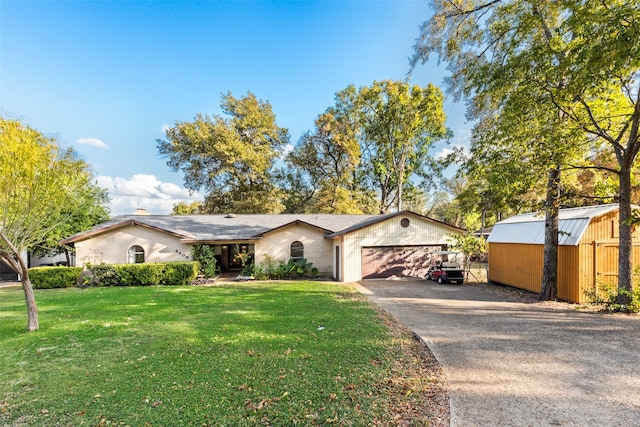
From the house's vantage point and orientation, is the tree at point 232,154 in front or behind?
behind

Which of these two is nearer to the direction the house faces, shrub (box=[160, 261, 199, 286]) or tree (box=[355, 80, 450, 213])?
the shrub

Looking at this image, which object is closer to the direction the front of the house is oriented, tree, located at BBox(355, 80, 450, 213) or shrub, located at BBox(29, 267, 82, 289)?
the shrub

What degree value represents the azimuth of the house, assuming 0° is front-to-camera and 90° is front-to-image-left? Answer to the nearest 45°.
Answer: approximately 0°

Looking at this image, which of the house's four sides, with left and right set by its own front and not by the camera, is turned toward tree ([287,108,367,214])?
back

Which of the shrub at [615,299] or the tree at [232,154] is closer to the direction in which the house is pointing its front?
the shrub
